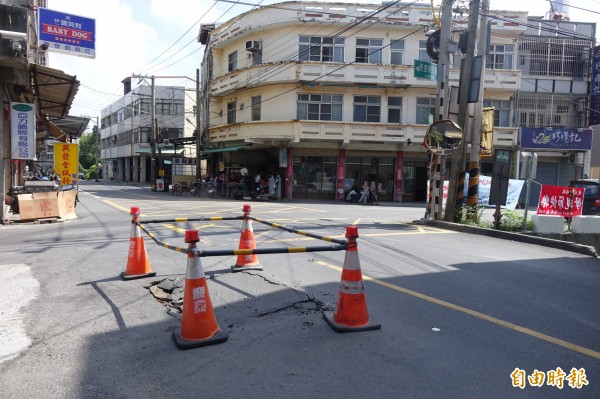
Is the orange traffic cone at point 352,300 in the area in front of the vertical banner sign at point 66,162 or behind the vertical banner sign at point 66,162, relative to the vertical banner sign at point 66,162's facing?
in front

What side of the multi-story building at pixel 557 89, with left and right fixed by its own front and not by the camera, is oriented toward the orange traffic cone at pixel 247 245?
front

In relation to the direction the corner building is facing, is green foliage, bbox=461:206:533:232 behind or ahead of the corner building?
ahead

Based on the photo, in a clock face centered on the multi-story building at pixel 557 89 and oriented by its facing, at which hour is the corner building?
The corner building is roughly at 2 o'clock from the multi-story building.

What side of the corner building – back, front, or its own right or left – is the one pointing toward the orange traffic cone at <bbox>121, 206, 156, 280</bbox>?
front

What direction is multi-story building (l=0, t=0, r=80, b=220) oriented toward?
to the viewer's right

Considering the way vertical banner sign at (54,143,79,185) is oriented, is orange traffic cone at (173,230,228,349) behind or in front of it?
in front

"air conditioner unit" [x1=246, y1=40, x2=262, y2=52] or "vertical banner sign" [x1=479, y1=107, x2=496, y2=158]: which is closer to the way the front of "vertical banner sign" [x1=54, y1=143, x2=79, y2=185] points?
the vertical banner sign
